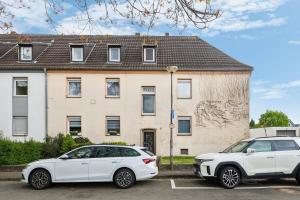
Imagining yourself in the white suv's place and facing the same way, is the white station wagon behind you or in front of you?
in front

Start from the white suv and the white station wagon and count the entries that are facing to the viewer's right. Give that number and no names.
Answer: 0

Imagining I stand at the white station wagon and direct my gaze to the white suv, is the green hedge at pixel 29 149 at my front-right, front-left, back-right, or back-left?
back-left

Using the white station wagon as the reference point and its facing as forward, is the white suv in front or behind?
behind

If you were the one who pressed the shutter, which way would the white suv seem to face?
facing the viewer and to the left of the viewer

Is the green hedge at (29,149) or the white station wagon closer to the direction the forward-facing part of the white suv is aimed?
the white station wagon

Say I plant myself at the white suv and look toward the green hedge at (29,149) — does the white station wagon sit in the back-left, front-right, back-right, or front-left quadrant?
front-left

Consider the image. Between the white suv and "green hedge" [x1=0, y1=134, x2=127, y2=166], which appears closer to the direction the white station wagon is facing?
the green hedge

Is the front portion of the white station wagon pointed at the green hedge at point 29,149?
no

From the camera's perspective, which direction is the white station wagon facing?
to the viewer's left

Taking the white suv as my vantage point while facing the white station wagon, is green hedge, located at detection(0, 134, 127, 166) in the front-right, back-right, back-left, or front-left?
front-right
